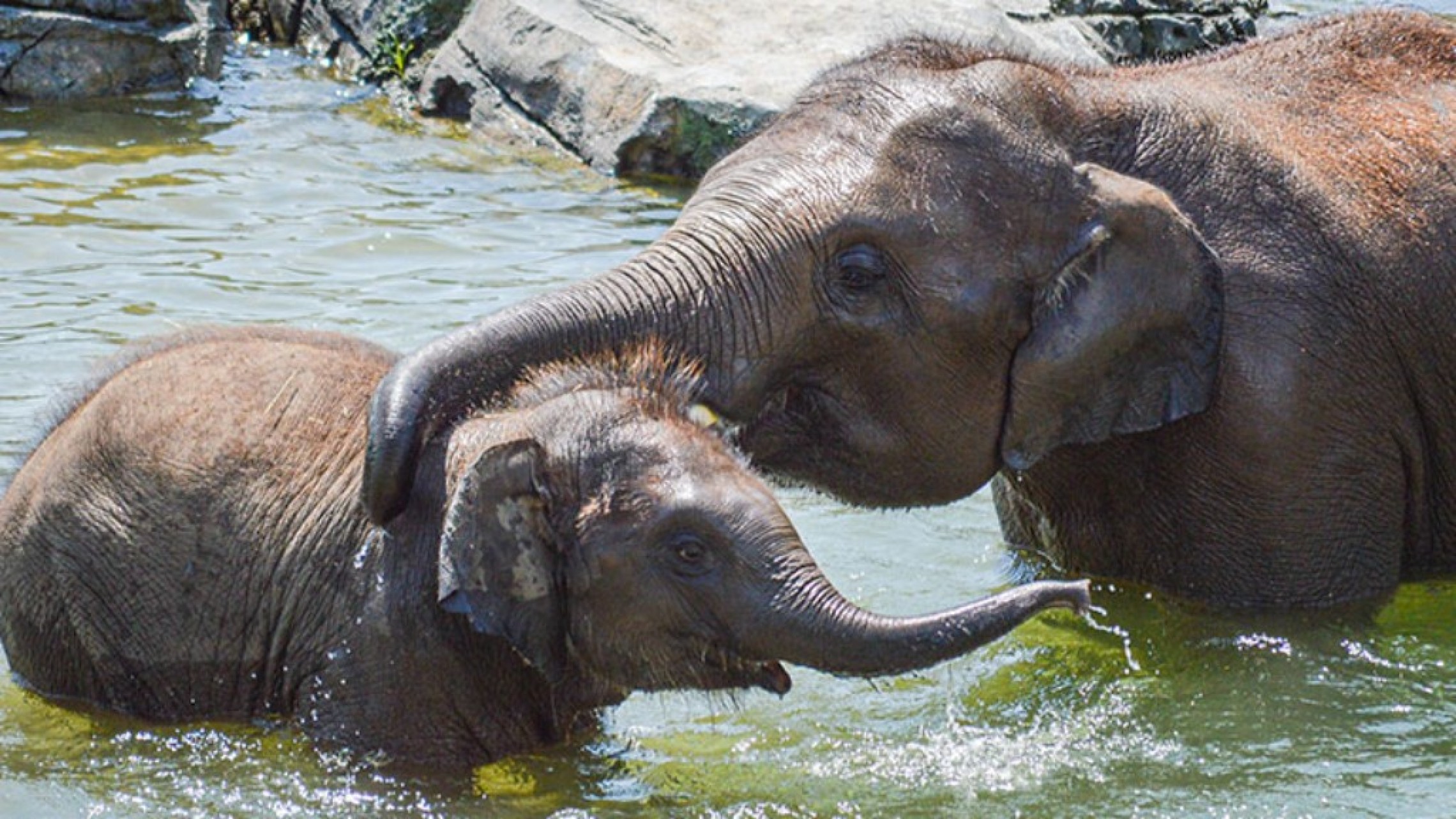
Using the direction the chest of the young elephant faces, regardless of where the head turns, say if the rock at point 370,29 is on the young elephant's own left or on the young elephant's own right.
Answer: on the young elephant's own left

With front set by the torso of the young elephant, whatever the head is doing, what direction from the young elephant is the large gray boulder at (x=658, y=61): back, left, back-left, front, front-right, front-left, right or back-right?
left

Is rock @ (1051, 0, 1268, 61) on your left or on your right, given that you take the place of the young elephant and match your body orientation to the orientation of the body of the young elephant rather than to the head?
on your left

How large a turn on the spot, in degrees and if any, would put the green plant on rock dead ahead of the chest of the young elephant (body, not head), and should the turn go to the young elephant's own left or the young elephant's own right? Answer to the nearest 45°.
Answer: approximately 90° to the young elephant's own left

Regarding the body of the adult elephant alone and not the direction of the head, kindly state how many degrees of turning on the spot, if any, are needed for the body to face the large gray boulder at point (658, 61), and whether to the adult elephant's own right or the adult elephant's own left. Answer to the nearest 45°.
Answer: approximately 90° to the adult elephant's own right

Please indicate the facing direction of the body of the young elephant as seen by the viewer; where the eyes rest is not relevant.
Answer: to the viewer's right

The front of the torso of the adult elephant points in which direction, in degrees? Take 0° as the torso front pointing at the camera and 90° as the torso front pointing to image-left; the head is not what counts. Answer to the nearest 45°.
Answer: approximately 90°

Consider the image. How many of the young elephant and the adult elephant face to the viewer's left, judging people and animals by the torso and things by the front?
1

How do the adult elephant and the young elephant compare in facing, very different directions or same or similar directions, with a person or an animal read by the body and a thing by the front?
very different directions

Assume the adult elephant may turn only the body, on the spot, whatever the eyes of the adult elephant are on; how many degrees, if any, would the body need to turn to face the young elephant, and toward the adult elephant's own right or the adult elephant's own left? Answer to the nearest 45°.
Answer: approximately 45° to the adult elephant's own left
